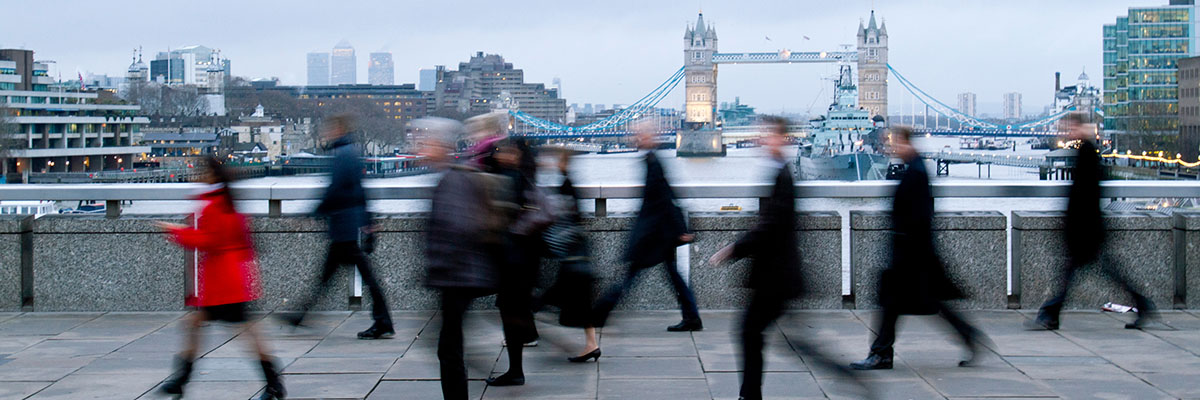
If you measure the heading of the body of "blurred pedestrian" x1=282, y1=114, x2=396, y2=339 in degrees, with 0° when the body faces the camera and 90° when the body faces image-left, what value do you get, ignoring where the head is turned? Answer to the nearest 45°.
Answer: approximately 90°

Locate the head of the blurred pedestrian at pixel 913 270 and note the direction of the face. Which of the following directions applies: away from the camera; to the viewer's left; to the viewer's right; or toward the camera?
to the viewer's left

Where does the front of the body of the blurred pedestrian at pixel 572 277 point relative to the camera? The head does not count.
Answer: to the viewer's left

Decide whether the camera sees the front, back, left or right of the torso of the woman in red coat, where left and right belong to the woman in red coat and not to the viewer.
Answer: left

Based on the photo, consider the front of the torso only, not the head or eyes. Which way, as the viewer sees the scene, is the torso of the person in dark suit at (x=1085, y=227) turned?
to the viewer's left

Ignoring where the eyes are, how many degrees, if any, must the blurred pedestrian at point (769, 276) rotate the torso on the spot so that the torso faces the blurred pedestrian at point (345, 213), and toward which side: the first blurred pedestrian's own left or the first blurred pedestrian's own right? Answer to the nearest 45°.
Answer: approximately 45° to the first blurred pedestrian's own right
